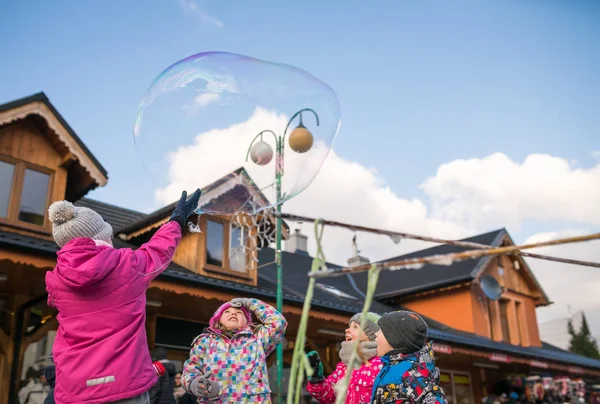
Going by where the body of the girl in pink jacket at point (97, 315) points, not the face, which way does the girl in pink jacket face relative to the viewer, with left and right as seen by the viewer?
facing away from the viewer and to the right of the viewer

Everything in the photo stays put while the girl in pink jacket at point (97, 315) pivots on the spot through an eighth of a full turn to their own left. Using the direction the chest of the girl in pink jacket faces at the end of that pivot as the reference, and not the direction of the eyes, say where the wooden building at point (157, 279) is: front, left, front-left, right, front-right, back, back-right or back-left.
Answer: front

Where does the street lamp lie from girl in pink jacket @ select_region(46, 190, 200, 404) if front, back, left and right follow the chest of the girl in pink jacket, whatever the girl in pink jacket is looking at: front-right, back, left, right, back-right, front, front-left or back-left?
front

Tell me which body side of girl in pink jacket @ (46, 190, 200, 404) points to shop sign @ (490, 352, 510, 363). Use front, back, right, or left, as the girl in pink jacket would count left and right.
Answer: front

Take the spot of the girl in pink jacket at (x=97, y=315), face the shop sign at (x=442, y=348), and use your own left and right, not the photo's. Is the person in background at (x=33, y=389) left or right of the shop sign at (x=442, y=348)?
left

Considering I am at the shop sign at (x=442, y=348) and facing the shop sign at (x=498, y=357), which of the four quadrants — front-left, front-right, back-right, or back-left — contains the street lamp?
back-right

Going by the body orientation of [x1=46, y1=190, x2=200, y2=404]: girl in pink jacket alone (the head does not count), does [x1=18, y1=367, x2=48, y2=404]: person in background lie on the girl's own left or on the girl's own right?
on the girl's own left

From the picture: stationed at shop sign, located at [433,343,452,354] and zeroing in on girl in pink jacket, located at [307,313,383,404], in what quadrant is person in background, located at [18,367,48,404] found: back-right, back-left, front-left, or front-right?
front-right
